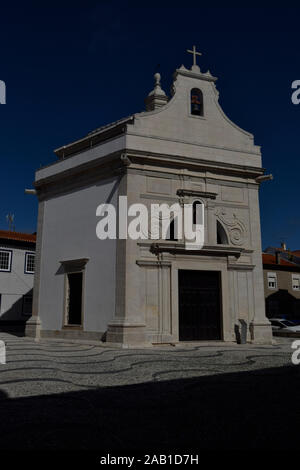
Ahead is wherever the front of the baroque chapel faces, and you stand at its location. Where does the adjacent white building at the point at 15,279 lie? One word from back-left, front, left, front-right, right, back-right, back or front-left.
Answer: back

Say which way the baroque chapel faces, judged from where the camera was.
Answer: facing the viewer and to the right of the viewer

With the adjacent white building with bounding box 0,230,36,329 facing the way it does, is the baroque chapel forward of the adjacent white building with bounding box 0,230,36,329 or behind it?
forward

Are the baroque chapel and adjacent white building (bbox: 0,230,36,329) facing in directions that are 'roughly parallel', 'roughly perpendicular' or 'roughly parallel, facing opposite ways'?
roughly parallel

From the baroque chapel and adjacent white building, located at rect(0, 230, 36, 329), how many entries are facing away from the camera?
0
